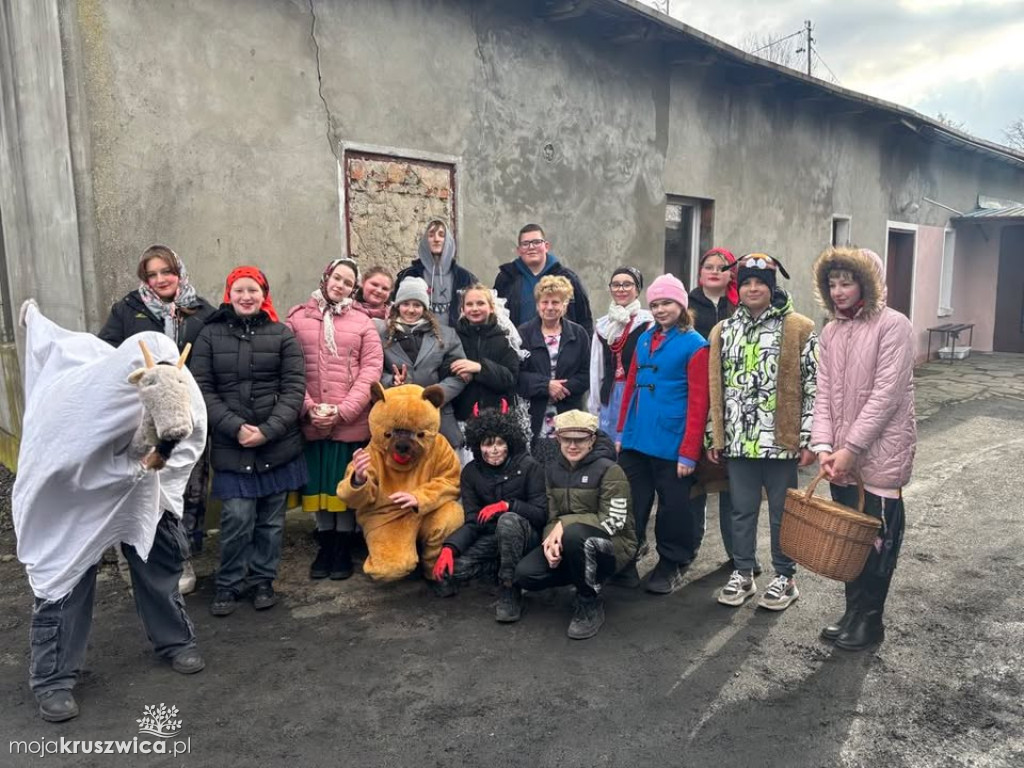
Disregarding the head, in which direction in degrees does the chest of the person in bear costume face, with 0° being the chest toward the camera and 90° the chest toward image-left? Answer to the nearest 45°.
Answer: approximately 0°

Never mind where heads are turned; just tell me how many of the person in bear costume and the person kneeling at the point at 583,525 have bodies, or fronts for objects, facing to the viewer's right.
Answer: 0

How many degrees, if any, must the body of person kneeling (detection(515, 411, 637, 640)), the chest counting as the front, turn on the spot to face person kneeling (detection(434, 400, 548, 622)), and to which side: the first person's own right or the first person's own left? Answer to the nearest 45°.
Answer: approximately 90° to the first person's own right

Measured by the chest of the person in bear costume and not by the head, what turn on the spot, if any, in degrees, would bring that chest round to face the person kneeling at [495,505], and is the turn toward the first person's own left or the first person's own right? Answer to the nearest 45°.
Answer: approximately 90° to the first person's own left

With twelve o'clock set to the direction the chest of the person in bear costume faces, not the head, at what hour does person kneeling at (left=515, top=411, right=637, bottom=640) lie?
The person kneeling is roughly at 10 o'clock from the person in bear costume.

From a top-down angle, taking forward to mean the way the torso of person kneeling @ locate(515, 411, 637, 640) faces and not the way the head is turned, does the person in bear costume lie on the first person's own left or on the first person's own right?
on the first person's own right

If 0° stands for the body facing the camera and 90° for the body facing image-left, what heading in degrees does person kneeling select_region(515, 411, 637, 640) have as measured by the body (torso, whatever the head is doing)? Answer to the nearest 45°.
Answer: approximately 45°
